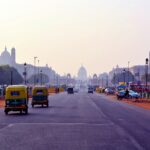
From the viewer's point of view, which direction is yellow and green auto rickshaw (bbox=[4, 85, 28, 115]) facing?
away from the camera
